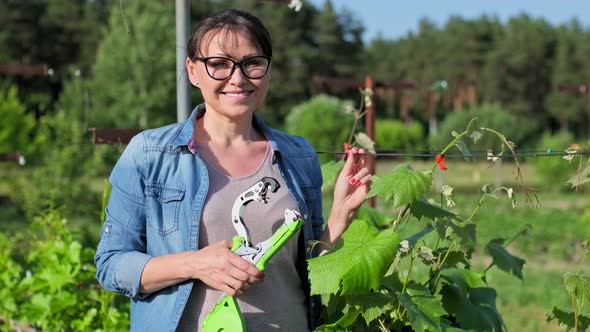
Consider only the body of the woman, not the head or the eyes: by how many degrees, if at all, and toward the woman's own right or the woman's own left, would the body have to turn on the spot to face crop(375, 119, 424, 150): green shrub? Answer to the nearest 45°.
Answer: approximately 135° to the woman's own left

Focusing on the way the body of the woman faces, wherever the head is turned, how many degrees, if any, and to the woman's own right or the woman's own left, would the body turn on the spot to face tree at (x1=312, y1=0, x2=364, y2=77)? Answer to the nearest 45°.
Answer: approximately 135° to the woman's own left

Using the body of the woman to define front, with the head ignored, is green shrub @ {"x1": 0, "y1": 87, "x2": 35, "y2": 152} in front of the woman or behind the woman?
behind

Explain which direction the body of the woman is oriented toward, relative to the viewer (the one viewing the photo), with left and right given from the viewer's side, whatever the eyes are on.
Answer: facing the viewer and to the right of the viewer

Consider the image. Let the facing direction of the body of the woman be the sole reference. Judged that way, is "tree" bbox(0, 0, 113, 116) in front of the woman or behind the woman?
behind
